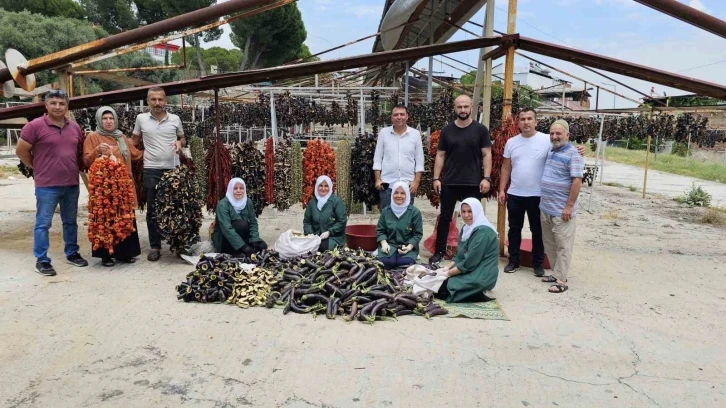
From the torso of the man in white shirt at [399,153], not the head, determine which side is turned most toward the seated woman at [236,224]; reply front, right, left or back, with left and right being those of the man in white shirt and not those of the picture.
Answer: right

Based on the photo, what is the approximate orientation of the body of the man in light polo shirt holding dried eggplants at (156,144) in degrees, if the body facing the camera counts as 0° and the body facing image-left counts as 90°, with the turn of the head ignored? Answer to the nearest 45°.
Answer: approximately 0°

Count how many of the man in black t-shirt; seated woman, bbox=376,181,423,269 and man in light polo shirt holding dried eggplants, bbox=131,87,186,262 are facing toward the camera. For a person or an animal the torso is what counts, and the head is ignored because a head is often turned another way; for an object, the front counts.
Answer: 3

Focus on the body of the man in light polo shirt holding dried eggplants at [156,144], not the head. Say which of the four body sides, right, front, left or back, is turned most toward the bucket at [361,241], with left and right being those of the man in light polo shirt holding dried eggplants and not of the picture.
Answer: left

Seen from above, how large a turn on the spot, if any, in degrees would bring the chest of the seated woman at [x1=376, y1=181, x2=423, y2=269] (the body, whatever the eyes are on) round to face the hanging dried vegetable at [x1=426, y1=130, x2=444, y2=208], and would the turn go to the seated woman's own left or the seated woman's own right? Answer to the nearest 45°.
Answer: approximately 180°

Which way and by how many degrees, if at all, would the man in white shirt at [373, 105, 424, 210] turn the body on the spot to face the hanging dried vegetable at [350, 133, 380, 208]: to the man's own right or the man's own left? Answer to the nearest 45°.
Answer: approximately 135° to the man's own right

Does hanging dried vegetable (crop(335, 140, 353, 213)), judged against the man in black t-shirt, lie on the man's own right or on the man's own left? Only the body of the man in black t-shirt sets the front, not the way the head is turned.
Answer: on the man's own right

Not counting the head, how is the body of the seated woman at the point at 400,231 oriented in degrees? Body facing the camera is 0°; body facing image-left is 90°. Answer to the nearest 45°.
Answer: approximately 0°

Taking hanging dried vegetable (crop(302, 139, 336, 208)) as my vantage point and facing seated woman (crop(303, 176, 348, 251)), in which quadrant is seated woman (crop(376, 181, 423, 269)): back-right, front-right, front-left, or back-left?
front-left

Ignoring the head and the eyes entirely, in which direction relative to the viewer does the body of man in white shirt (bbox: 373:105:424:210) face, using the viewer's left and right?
facing the viewer

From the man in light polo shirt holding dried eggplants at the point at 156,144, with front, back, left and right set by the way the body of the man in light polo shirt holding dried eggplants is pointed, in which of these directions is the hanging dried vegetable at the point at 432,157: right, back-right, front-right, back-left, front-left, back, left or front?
left

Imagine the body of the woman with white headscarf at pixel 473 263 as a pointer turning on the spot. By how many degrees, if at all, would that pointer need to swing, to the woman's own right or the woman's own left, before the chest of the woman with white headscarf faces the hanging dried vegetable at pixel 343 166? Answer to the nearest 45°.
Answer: approximately 90° to the woman's own right

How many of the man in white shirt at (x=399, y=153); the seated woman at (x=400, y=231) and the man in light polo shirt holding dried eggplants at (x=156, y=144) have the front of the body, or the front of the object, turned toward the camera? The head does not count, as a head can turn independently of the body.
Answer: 3

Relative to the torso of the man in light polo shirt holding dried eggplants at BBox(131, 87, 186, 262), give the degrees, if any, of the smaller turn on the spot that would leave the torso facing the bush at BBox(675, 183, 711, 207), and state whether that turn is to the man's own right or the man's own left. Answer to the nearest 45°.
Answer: approximately 90° to the man's own left
